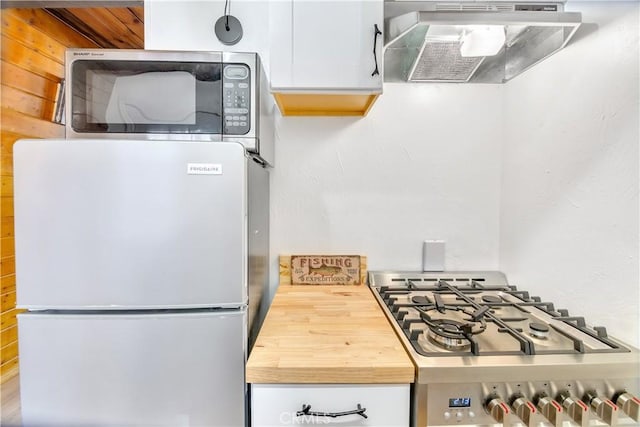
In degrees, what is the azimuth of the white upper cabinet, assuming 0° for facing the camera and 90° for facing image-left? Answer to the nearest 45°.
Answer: approximately 0°

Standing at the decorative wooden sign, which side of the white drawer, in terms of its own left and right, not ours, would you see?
back

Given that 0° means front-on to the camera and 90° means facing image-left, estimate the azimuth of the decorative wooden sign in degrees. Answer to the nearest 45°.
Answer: approximately 0°
